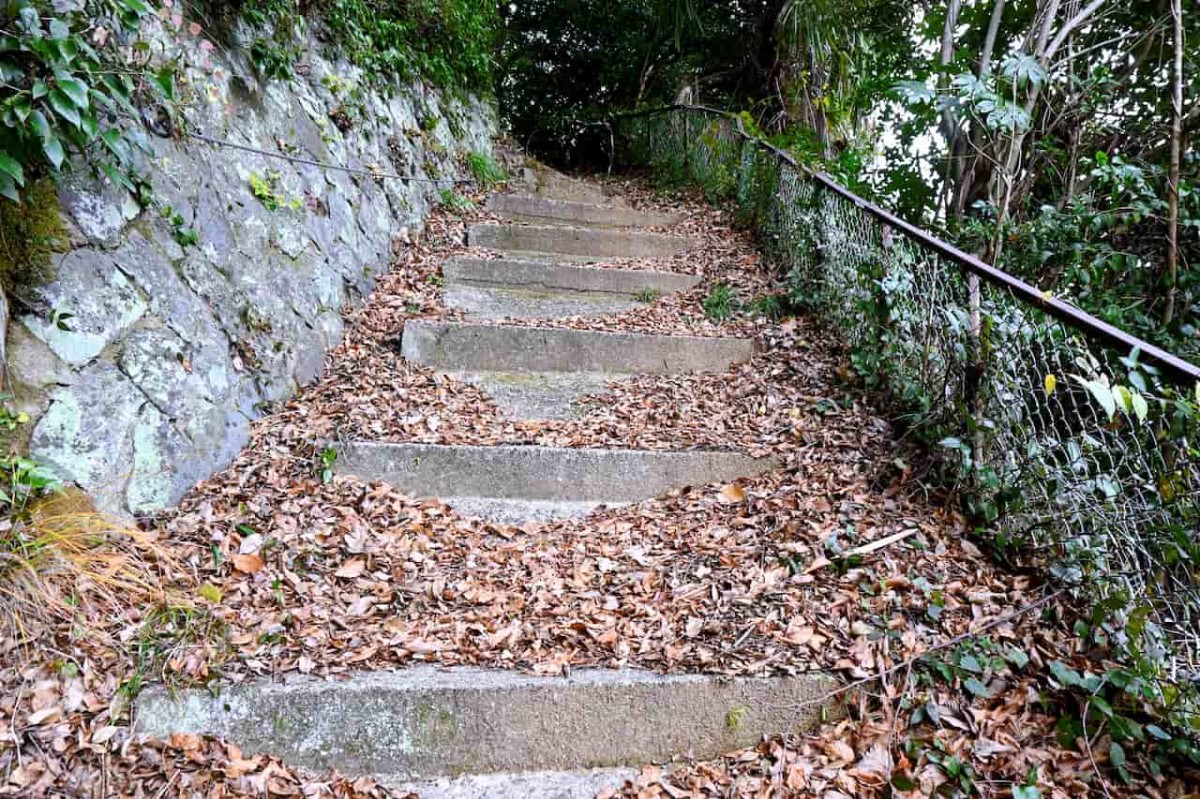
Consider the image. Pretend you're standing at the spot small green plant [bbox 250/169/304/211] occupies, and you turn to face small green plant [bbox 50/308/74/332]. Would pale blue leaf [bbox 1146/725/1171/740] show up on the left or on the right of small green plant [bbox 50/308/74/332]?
left

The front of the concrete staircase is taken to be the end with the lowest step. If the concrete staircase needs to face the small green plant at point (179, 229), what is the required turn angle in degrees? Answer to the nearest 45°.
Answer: approximately 135° to its right

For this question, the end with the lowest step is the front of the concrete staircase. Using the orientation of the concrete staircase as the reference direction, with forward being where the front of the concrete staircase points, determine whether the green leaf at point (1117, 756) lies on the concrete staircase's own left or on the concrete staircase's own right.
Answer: on the concrete staircase's own left

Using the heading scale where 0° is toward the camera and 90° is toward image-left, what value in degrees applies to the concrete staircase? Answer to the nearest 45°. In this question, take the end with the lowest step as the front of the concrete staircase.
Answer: approximately 0°

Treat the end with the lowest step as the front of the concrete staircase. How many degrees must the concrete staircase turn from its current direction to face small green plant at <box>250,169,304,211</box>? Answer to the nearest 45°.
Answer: approximately 135° to its right

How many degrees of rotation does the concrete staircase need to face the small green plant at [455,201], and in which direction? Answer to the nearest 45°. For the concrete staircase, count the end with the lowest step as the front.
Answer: approximately 180°
